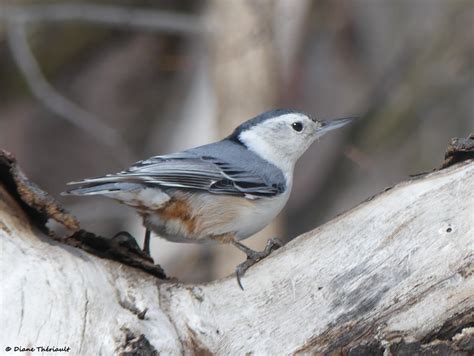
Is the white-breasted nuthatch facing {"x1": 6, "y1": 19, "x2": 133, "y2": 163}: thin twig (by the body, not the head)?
no

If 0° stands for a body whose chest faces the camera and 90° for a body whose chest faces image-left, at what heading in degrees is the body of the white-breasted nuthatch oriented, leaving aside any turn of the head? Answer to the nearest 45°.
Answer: approximately 270°

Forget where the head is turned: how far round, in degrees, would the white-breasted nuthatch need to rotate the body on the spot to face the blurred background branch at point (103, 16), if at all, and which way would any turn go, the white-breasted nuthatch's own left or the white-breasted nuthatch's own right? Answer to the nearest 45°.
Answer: approximately 90° to the white-breasted nuthatch's own left
